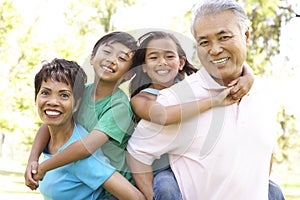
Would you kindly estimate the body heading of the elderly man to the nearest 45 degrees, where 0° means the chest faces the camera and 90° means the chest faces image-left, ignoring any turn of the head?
approximately 0°

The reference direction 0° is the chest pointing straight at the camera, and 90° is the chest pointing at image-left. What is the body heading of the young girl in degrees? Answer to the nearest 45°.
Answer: approximately 315°
